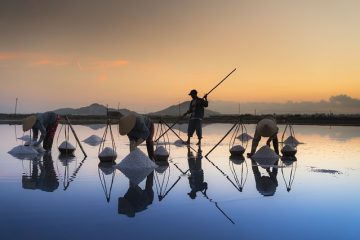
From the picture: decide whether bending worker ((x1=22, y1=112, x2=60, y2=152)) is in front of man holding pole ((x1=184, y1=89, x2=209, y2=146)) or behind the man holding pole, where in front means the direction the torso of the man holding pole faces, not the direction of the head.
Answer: in front

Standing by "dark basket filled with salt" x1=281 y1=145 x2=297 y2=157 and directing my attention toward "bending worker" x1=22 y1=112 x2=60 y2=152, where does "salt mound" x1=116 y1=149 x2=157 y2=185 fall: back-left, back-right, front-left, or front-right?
front-left

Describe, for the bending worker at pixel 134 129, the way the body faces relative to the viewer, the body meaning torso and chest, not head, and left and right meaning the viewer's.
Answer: facing to the left of the viewer

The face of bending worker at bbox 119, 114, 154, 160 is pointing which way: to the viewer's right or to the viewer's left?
to the viewer's left

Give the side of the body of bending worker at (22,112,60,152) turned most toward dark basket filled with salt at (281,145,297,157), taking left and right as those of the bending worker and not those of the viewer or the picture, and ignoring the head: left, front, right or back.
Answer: back

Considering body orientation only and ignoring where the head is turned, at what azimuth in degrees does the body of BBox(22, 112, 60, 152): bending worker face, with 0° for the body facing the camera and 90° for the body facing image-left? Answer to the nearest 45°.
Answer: approximately 90°

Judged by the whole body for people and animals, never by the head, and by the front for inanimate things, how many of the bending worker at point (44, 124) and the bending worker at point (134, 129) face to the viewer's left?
2

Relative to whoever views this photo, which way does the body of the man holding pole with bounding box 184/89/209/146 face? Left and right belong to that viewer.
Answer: facing the viewer and to the left of the viewer

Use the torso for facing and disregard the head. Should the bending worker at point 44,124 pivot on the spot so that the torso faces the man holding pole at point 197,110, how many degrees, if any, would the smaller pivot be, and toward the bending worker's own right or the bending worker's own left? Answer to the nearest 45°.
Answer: approximately 180°

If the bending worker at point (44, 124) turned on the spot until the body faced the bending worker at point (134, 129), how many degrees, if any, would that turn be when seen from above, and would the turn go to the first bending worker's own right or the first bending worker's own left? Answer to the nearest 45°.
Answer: approximately 135° to the first bending worker's own left
